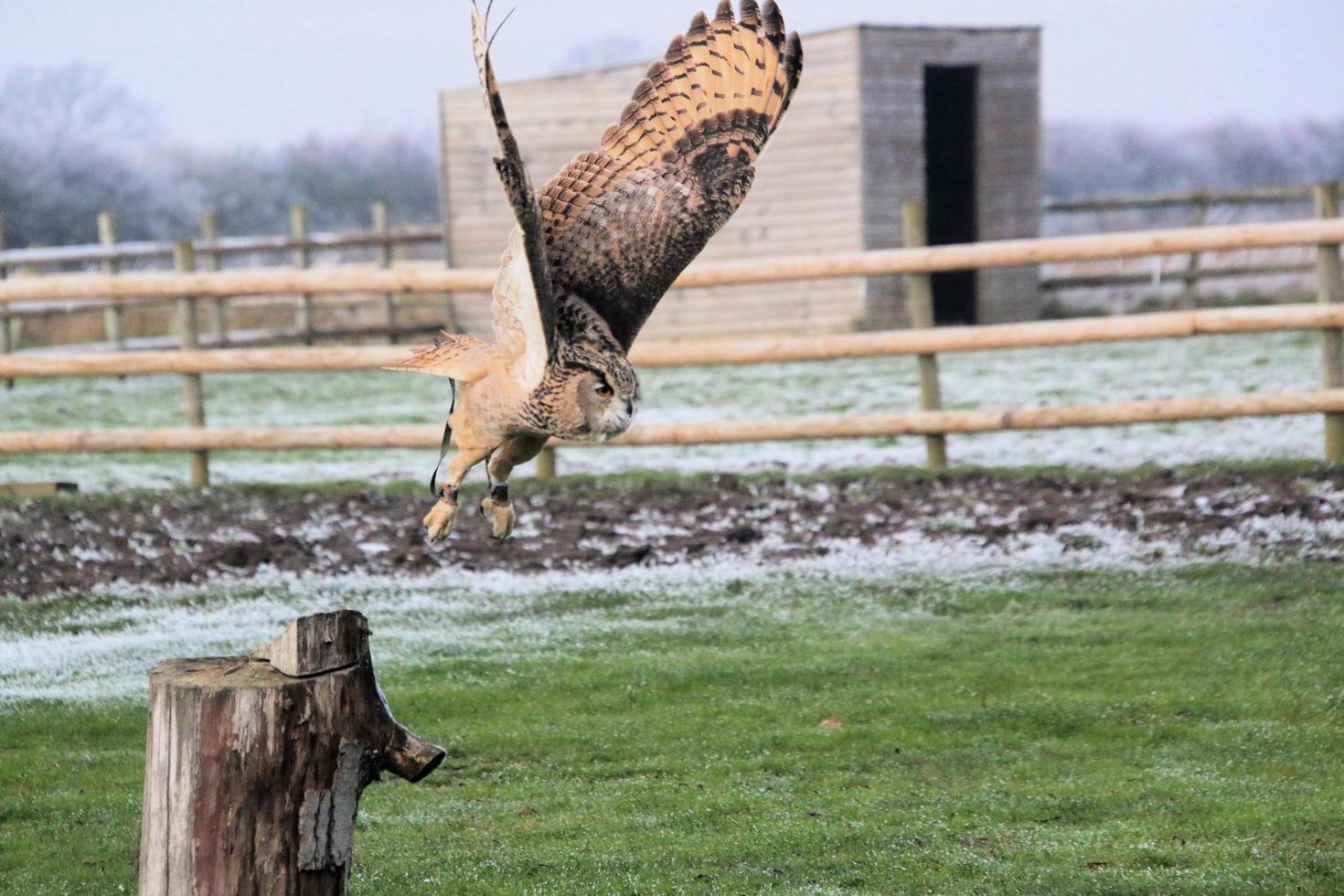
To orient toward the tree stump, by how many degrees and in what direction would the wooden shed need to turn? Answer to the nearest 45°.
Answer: approximately 45° to its right

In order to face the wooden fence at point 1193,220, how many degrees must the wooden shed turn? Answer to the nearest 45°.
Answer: approximately 45° to its left

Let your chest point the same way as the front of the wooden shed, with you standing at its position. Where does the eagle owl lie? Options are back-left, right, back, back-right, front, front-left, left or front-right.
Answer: front-right

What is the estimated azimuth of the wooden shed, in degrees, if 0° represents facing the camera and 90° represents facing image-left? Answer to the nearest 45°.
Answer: approximately 315°
